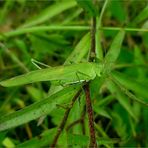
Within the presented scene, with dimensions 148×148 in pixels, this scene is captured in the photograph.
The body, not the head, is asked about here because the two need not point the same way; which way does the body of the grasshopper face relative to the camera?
to the viewer's right
